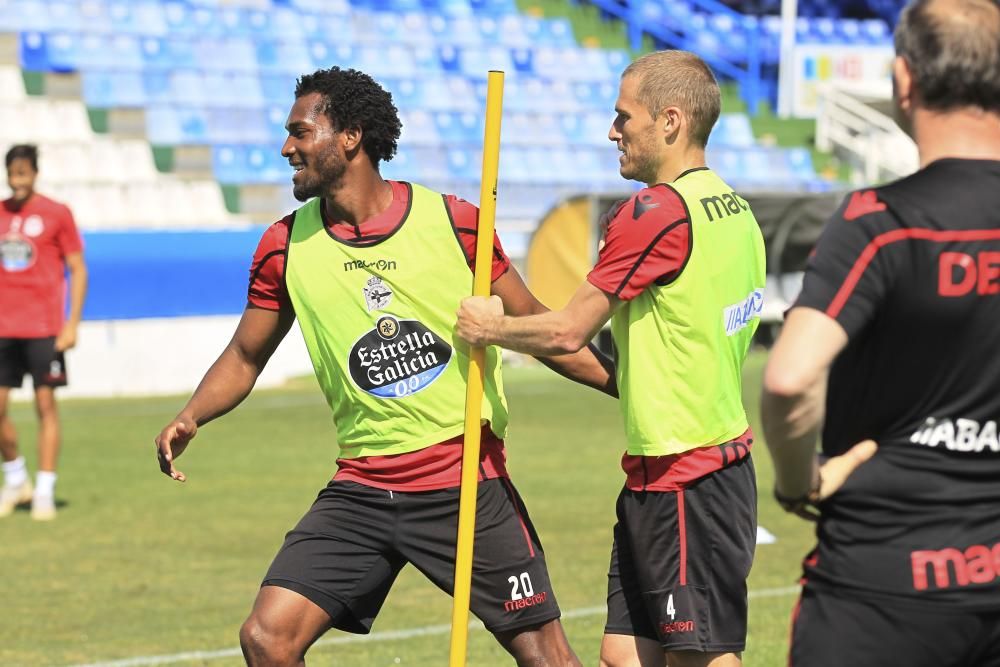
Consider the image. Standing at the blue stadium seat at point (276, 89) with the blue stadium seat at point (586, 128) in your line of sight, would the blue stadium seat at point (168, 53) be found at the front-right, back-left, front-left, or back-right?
back-left

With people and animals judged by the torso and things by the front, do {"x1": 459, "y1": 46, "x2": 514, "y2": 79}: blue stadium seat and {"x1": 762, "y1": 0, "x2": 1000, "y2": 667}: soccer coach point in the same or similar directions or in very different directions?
very different directions

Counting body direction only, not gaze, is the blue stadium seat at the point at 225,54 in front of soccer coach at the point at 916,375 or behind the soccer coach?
in front

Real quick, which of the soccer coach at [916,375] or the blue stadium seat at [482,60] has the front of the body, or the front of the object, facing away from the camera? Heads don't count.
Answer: the soccer coach

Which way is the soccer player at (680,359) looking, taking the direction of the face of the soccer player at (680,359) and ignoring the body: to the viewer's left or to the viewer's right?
to the viewer's left

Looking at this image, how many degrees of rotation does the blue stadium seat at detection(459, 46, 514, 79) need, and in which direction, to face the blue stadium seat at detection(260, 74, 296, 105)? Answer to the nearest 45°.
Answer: approximately 45° to its right

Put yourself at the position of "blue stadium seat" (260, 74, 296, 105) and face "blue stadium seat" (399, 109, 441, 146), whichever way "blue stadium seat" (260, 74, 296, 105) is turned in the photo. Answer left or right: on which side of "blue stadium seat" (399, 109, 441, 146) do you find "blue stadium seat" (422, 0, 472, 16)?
left

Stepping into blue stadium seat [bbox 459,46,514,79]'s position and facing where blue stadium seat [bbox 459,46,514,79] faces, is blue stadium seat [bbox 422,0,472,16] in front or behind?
behind

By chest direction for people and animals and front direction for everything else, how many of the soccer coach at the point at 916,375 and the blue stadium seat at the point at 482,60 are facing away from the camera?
1

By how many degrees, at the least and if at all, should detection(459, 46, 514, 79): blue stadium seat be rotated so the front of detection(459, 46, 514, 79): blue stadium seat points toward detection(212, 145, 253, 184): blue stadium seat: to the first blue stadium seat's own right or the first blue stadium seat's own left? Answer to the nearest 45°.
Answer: approximately 45° to the first blue stadium seat's own right

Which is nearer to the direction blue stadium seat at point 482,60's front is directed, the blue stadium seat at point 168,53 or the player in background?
the player in background

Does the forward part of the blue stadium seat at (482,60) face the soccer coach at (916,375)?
yes

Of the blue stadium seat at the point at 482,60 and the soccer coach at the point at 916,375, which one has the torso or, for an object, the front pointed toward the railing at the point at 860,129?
the soccer coach

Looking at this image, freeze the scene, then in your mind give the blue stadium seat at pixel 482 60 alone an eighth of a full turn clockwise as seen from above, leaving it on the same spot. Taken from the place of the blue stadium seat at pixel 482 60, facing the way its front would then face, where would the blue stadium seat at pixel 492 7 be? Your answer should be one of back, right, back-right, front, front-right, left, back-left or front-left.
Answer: back-right

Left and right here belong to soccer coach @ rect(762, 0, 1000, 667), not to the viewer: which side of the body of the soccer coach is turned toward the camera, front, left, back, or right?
back

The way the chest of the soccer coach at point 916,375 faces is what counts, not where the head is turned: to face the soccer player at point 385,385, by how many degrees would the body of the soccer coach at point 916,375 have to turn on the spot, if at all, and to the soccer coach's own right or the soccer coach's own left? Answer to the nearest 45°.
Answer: approximately 45° to the soccer coach's own left

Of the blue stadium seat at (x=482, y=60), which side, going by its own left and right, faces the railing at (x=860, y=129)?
left

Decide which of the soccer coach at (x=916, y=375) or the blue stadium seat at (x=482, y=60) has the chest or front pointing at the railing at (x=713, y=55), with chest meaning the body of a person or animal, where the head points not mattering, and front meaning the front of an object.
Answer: the soccer coach
